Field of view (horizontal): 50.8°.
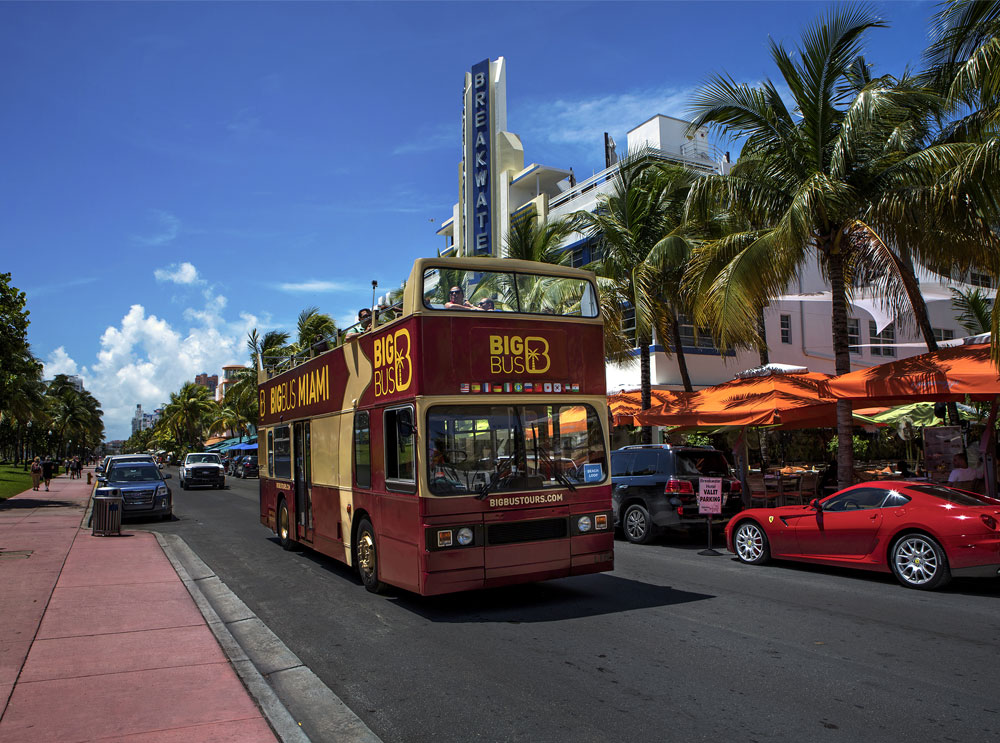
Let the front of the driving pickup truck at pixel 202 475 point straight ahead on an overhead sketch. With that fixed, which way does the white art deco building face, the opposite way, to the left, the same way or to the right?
to the right

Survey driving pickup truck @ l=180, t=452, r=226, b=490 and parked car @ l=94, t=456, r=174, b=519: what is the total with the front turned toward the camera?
2

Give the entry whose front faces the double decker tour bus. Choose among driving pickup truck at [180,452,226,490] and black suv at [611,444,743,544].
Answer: the driving pickup truck

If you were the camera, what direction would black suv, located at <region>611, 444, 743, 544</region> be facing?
facing away from the viewer and to the left of the viewer

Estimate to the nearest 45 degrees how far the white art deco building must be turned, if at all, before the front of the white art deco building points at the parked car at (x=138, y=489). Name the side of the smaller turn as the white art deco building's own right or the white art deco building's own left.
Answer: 0° — it already faces it

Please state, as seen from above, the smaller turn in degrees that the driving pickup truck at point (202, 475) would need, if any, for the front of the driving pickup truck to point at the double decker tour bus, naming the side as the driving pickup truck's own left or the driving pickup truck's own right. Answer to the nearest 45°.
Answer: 0° — it already faces it

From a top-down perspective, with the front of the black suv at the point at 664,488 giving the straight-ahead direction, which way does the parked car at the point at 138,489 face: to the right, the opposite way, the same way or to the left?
the opposite way

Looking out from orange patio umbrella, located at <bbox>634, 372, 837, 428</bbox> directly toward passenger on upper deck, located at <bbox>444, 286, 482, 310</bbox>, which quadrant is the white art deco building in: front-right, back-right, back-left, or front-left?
back-right

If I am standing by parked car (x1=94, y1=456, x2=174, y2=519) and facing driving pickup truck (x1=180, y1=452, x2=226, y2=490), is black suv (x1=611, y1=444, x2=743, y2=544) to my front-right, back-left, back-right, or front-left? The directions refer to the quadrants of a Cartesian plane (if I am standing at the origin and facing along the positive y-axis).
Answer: back-right
